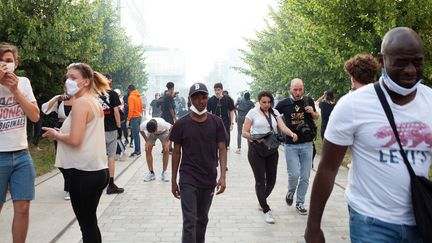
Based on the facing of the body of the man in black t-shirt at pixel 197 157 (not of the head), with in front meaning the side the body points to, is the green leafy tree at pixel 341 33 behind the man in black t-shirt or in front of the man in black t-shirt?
behind

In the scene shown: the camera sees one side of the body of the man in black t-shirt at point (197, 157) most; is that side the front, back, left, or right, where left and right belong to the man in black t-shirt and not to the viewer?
front

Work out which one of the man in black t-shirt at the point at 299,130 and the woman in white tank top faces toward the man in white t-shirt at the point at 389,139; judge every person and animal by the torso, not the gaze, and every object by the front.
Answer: the man in black t-shirt

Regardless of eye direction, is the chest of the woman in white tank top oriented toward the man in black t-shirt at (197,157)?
no

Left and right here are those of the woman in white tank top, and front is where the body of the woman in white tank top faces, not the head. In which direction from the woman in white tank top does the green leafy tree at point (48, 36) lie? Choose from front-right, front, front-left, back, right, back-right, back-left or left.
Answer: right

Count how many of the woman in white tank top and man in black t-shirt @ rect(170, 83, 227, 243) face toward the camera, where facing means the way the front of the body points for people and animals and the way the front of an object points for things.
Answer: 1

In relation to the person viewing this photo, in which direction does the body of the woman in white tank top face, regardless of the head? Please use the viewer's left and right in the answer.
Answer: facing to the left of the viewer

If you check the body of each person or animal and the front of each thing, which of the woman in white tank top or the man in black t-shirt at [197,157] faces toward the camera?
the man in black t-shirt

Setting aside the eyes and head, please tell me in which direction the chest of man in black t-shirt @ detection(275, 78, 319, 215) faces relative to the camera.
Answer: toward the camera

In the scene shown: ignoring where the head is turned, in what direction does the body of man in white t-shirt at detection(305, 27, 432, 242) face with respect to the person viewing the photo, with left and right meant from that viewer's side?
facing the viewer and to the right of the viewer

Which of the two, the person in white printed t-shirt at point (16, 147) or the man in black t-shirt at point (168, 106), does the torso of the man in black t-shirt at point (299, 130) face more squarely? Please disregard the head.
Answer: the person in white printed t-shirt

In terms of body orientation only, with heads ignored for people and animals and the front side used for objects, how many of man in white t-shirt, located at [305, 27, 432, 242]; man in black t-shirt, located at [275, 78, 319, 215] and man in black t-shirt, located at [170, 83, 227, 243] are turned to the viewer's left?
0

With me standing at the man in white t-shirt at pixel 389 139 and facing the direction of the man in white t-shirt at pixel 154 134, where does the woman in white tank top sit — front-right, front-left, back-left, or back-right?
front-left

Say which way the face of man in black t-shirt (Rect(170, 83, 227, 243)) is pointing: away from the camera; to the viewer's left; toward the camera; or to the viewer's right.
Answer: toward the camera

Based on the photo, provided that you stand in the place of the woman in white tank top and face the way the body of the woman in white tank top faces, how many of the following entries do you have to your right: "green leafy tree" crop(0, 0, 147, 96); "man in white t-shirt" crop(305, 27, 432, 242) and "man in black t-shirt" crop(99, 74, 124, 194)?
2

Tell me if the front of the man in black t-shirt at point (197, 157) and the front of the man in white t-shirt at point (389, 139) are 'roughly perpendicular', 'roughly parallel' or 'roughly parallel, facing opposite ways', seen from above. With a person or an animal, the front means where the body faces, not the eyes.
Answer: roughly parallel
